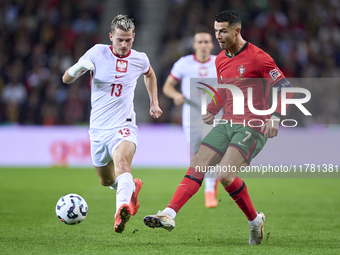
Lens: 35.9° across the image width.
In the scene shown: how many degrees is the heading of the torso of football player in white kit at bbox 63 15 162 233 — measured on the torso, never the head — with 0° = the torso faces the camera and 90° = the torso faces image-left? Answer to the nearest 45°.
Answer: approximately 0°

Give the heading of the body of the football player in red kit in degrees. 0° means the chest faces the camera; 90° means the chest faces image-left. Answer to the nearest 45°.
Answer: approximately 45°

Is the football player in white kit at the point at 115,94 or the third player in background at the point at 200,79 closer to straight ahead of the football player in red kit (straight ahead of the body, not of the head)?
the football player in white kit

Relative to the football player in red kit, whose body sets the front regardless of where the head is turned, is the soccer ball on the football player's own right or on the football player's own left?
on the football player's own right
